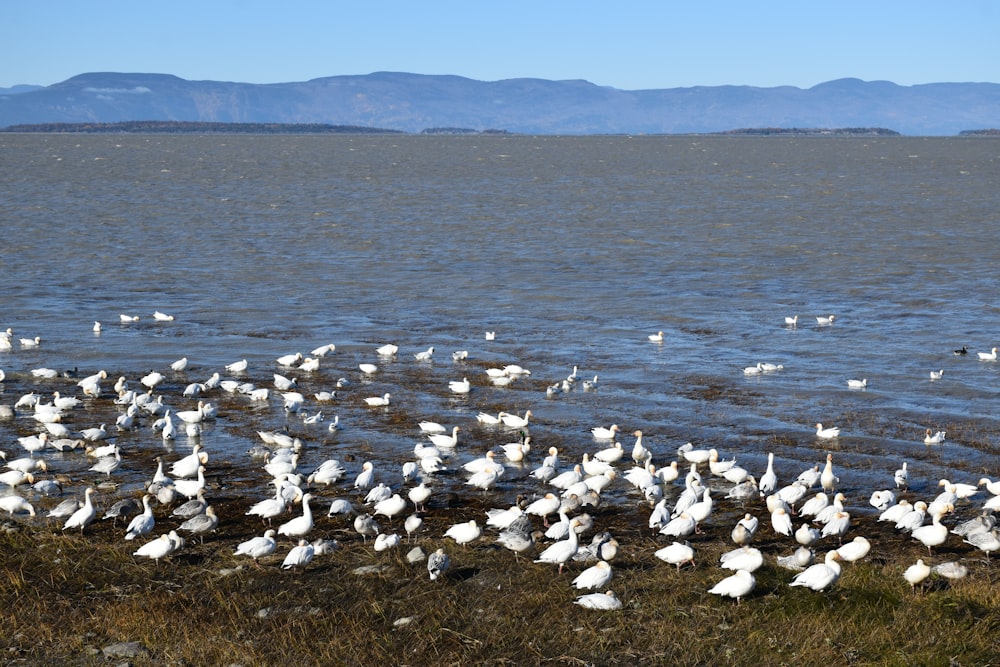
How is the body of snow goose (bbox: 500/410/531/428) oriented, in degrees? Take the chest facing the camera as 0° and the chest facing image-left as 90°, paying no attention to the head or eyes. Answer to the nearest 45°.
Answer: approximately 270°

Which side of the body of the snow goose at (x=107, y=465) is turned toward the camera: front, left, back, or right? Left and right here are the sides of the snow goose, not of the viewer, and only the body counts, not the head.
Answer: right

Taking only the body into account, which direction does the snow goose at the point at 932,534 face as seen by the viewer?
to the viewer's right

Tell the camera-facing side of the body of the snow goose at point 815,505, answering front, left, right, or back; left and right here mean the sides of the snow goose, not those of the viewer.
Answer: right

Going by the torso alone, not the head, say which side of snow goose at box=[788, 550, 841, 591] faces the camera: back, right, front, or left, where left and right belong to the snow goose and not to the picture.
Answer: right
